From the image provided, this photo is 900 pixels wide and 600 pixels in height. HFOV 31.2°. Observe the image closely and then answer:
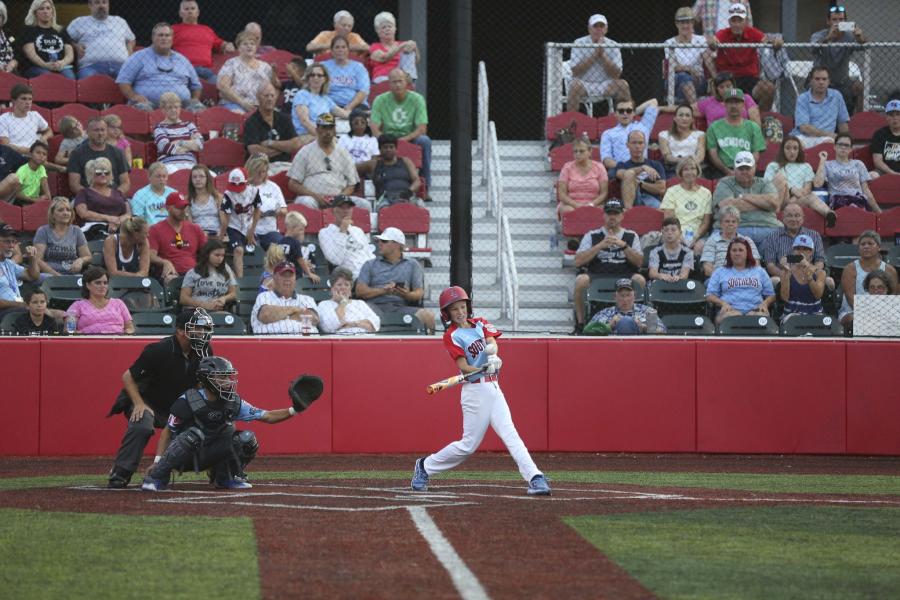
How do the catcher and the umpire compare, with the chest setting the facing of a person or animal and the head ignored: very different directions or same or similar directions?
same or similar directions

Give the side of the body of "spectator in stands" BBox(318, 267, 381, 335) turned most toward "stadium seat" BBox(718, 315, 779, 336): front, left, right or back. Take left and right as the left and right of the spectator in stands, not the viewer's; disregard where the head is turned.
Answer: left

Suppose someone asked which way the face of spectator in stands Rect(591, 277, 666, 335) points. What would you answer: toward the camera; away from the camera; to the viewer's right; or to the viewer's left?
toward the camera

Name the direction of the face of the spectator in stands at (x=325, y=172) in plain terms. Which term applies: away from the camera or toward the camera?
toward the camera

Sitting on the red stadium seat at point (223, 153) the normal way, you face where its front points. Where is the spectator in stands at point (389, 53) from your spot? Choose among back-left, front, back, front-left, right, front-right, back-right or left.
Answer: back-left

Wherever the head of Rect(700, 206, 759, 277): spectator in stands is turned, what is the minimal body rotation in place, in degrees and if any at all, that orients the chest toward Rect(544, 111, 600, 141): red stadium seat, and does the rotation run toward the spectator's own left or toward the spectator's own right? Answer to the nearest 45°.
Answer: approximately 135° to the spectator's own right

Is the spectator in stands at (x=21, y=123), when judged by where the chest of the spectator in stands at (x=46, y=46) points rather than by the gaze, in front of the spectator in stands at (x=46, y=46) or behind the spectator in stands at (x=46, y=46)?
in front

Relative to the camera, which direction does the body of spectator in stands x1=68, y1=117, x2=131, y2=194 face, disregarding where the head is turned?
toward the camera

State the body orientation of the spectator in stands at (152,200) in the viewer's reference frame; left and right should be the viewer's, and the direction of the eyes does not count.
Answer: facing the viewer and to the right of the viewer

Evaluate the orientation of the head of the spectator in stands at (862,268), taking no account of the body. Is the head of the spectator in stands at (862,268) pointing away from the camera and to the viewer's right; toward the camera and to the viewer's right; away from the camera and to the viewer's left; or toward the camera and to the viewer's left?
toward the camera and to the viewer's left

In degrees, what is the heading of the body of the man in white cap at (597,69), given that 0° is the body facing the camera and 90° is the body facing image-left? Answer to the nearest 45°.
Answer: approximately 0°

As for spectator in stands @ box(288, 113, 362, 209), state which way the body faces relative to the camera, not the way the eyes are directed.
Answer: toward the camera

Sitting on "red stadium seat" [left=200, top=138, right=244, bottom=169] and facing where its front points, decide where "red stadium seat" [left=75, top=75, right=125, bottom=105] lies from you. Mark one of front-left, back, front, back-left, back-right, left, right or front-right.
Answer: back-right

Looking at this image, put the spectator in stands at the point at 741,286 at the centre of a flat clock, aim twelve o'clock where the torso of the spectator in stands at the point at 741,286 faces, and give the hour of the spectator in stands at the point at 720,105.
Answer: the spectator in stands at the point at 720,105 is roughly at 6 o'clock from the spectator in stands at the point at 741,286.

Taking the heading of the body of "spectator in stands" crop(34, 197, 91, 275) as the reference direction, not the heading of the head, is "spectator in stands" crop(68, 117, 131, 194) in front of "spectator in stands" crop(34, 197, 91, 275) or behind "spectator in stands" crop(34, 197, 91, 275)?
behind

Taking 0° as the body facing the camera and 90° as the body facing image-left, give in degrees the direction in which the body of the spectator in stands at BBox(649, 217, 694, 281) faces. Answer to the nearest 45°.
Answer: approximately 0°

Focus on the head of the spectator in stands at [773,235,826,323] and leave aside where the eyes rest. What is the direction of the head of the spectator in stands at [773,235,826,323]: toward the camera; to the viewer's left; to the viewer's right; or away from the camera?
toward the camera

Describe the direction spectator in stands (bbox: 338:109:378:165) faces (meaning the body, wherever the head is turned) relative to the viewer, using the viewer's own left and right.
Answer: facing the viewer

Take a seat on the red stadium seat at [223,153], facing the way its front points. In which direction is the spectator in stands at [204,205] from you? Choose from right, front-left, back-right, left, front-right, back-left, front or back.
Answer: front

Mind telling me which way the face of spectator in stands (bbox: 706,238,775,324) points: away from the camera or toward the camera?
toward the camera
